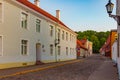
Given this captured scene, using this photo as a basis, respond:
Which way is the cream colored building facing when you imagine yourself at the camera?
facing the viewer and to the right of the viewer
